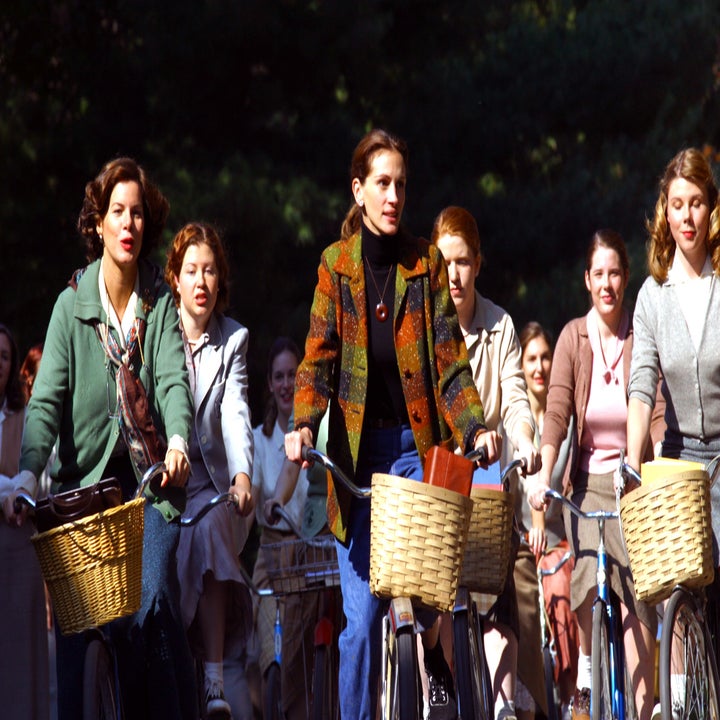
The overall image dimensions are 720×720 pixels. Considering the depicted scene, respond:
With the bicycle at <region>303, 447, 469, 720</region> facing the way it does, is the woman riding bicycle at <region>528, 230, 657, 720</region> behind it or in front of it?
behind

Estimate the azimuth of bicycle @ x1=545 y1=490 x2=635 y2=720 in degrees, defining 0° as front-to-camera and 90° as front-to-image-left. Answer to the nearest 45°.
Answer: approximately 0°

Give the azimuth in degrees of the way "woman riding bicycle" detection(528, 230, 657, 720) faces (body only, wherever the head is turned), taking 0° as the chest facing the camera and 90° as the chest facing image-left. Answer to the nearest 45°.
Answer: approximately 0°

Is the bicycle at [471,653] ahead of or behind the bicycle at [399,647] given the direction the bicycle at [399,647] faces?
behind

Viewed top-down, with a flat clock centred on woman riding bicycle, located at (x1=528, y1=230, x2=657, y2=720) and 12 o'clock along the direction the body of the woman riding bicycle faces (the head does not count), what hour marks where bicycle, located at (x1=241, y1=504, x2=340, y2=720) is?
The bicycle is roughly at 3 o'clock from the woman riding bicycle.

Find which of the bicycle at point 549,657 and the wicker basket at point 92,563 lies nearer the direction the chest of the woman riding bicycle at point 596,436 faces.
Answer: the wicker basket
